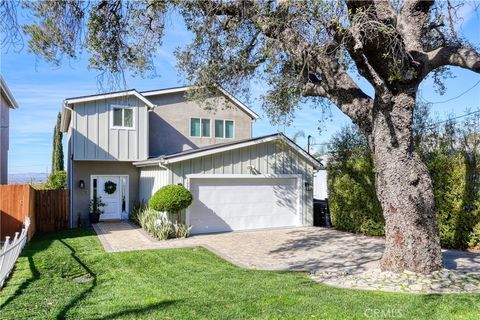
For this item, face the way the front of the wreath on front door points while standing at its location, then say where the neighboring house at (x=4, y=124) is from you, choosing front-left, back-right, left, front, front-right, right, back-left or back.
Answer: back-right

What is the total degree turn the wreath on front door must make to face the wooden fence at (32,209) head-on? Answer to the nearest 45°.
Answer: approximately 45° to its right

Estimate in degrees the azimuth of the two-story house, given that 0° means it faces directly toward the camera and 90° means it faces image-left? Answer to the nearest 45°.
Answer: approximately 0°

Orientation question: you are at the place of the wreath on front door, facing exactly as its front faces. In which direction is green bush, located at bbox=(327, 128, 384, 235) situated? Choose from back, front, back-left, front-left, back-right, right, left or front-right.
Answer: front-left

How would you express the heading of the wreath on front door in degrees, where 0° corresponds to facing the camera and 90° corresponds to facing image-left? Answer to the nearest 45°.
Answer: approximately 0°

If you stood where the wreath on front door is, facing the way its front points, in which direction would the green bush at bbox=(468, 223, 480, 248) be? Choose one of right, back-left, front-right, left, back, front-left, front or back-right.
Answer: front-left
